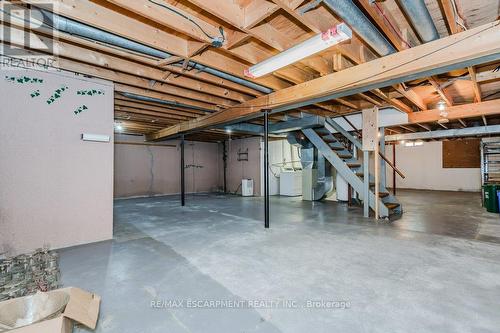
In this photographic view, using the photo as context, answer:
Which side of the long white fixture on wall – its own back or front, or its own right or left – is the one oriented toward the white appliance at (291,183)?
left

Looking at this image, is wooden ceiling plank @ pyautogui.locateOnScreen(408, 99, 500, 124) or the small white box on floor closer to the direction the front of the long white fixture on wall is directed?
the wooden ceiling plank

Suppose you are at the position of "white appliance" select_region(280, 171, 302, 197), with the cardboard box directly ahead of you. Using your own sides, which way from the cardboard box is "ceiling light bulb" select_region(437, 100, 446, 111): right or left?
left

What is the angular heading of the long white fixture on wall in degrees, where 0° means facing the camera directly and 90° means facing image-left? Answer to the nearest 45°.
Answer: approximately 315°
